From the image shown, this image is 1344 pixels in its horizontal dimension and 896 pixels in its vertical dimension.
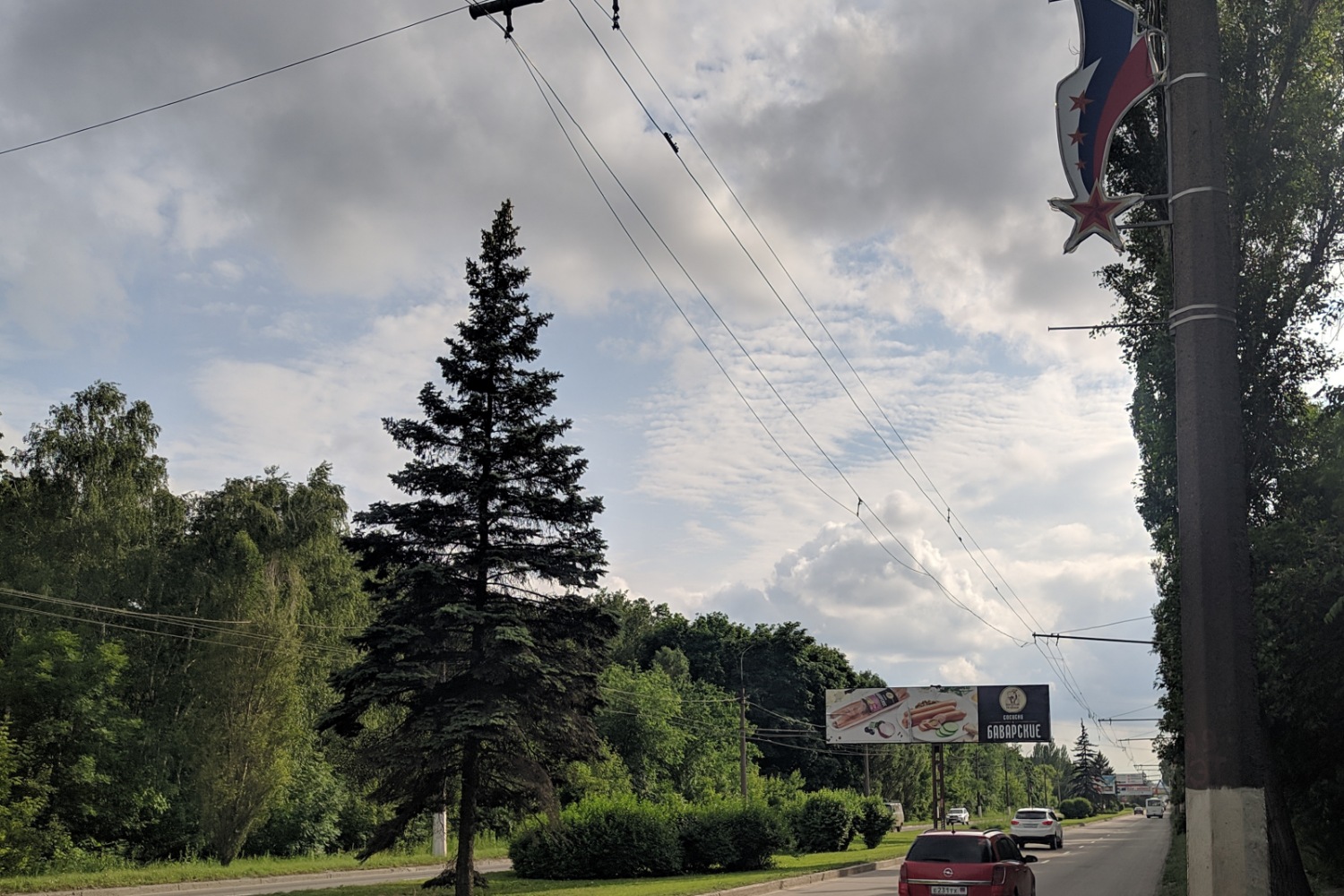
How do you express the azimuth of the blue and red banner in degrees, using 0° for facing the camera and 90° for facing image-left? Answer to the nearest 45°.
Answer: approximately 0°

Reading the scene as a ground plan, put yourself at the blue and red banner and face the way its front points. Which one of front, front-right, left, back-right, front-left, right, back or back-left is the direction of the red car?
back

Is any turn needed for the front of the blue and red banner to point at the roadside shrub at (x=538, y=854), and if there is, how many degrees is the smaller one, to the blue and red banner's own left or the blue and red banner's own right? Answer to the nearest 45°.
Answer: approximately 135° to the blue and red banner's own right

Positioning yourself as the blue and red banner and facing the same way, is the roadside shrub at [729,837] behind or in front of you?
behind

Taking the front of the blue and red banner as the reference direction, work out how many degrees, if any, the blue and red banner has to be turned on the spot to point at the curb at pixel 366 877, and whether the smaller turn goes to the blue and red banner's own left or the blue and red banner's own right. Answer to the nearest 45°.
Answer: approximately 135° to the blue and red banner's own right

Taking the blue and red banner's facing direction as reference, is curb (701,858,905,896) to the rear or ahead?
to the rear

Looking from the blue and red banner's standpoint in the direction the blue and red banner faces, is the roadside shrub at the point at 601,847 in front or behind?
behind
